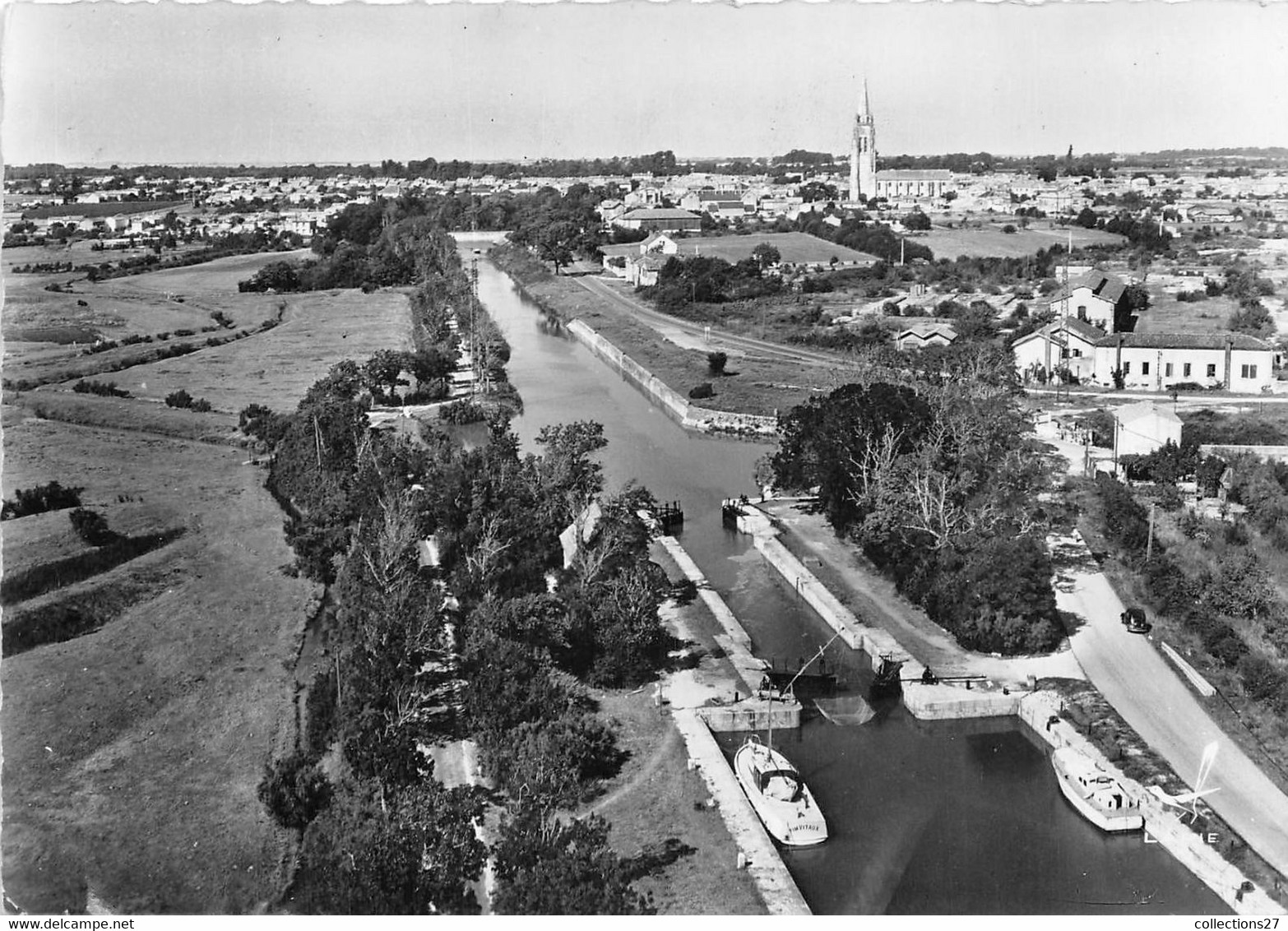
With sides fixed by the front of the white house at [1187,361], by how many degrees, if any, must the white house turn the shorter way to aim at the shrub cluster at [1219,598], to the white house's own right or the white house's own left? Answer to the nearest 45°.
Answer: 0° — it already faces it

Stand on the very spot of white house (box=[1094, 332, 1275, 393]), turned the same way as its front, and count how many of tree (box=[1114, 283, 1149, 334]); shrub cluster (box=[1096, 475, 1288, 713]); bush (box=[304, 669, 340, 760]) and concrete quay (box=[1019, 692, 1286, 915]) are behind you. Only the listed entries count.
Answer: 1

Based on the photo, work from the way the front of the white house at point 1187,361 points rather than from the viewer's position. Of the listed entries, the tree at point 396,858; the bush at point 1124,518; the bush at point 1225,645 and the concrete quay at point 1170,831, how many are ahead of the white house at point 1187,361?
4

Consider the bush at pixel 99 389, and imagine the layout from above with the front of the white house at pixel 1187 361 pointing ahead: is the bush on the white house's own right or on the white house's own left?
on the white house's own right

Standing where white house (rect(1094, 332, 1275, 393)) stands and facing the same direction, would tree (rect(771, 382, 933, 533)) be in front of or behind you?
in front

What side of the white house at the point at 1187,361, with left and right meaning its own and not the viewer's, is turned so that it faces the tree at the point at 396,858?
front

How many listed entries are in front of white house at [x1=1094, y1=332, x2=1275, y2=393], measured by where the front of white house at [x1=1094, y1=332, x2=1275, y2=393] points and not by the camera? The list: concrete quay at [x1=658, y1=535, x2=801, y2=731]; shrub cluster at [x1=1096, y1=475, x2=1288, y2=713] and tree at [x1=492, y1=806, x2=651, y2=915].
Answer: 3

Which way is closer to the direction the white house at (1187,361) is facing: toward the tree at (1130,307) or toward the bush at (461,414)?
the bush

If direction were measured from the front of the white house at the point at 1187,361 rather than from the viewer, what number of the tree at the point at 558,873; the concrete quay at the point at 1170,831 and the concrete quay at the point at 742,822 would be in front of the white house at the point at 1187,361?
3

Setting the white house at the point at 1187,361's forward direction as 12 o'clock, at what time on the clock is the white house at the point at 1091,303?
the white house at the point at 1091,303 is roughly at 5 o'clock from the white house at the point at 1187,361.

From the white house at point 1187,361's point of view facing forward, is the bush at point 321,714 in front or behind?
in front

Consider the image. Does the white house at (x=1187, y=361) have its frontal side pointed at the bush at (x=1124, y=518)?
yes

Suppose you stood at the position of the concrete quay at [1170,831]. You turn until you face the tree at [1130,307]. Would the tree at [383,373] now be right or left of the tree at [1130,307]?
left

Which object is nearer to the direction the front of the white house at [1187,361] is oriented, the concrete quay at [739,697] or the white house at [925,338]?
the concrete quay

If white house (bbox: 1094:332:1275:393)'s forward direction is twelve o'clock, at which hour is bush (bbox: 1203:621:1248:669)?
The bush is roughly at 12 o'clock from the white house.

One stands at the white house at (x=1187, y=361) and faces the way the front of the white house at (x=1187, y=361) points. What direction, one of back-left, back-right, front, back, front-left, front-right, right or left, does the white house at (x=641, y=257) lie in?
back-right

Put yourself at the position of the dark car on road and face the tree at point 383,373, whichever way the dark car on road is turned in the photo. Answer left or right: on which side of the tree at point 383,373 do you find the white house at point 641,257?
right

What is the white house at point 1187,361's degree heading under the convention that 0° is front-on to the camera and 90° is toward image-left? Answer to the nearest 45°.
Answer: approximately 0°

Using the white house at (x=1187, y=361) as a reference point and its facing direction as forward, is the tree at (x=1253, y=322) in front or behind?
behind
